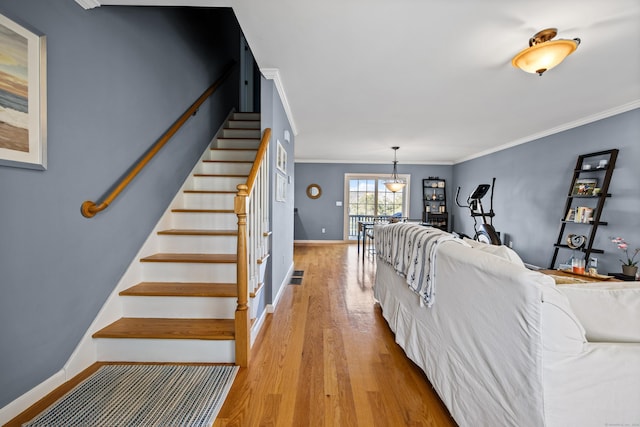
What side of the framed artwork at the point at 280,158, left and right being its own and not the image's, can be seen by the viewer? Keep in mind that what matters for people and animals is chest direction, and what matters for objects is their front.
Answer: right

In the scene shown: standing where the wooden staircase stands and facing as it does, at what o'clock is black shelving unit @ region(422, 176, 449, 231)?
The black shelving unit is roughly at 8 o'clock from the wooden staircase.

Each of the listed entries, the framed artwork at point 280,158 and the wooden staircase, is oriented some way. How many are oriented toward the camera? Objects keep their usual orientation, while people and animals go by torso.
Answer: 1

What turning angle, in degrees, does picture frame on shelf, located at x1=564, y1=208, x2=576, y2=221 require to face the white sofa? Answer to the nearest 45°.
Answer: approximately 45° to its left

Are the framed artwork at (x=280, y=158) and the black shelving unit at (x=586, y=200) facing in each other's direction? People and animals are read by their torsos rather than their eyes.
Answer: yes

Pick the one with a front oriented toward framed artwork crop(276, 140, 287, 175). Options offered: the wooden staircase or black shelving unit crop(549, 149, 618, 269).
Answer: the black shelving unit

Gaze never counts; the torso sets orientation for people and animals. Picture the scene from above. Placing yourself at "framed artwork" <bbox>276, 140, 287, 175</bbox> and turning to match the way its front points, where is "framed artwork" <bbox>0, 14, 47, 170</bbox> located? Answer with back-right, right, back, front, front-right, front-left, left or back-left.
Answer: back-right

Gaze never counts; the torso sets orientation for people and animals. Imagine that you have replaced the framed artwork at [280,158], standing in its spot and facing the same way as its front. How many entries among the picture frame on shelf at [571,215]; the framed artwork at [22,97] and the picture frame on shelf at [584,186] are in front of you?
2

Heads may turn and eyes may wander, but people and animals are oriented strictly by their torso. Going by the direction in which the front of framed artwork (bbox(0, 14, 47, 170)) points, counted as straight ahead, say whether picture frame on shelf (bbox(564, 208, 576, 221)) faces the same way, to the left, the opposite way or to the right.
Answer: the opposite way

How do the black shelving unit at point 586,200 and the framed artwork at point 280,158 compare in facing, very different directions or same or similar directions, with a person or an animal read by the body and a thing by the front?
very different directions

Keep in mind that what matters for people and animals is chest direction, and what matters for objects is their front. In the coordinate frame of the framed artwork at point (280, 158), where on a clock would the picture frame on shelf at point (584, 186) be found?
The picture frame on shelf is roughly at 12 o'clock from the framed artwork.

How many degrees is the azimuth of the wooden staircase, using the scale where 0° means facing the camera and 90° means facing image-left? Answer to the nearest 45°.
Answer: approximately 0°

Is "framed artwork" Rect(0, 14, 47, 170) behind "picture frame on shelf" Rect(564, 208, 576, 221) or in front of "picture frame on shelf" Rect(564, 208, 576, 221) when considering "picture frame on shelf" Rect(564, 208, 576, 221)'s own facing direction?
in front

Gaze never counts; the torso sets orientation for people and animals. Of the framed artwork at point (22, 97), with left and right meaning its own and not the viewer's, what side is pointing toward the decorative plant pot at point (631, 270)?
front

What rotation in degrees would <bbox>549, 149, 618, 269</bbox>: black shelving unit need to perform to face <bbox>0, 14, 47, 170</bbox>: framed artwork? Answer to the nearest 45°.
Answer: approximately 45° to its left
